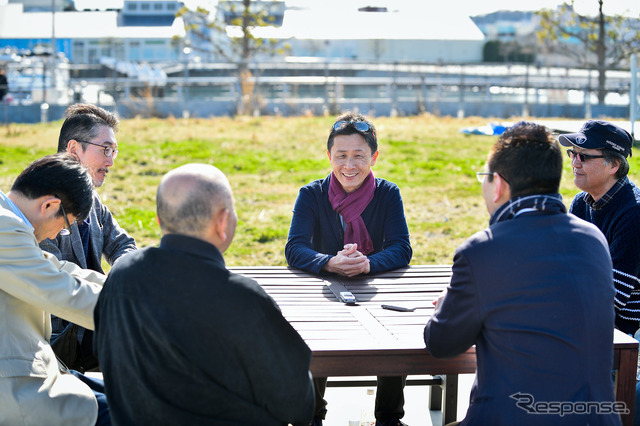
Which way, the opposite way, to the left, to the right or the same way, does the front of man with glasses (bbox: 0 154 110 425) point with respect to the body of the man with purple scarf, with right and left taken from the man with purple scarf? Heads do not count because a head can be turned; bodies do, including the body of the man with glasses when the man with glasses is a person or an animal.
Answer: to the left

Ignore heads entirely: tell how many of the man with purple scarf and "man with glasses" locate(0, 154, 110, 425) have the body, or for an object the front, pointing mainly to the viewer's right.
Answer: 1

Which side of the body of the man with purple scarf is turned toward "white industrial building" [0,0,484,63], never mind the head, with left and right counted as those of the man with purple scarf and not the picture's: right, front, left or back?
back

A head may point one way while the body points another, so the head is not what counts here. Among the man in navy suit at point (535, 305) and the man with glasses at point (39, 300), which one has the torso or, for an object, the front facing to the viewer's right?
the man with glasses

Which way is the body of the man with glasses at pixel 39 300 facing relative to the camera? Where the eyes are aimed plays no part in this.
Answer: to the viewer's right

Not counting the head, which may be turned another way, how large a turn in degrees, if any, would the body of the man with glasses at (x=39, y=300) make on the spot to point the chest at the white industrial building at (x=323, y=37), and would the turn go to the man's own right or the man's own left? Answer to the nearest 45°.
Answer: approximately 90° to the man's own left

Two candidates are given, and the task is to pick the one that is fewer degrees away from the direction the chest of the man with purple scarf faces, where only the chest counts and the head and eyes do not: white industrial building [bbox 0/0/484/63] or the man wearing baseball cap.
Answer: the man wearing baseball cap

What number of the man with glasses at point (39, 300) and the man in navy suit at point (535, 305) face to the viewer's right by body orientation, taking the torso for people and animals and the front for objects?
1

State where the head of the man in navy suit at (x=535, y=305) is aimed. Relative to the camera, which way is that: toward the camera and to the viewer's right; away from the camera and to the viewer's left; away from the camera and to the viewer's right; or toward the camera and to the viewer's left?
away from the camera and to the viewer's left

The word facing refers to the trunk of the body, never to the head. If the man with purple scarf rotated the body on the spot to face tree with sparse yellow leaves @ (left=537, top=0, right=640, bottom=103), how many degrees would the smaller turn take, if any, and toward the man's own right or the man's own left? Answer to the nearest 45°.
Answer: approximately 180°

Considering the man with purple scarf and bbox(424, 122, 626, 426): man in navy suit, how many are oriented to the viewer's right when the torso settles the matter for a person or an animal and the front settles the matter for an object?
0

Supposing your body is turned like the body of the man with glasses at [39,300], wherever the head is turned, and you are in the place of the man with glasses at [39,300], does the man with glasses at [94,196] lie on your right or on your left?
on your left

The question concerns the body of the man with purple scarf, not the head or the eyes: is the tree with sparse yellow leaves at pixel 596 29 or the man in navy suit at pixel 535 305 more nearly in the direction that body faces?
the man in navy suit

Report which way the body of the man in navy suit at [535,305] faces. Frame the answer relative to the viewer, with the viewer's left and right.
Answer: facing away from the viewer and to the left of the viewer
